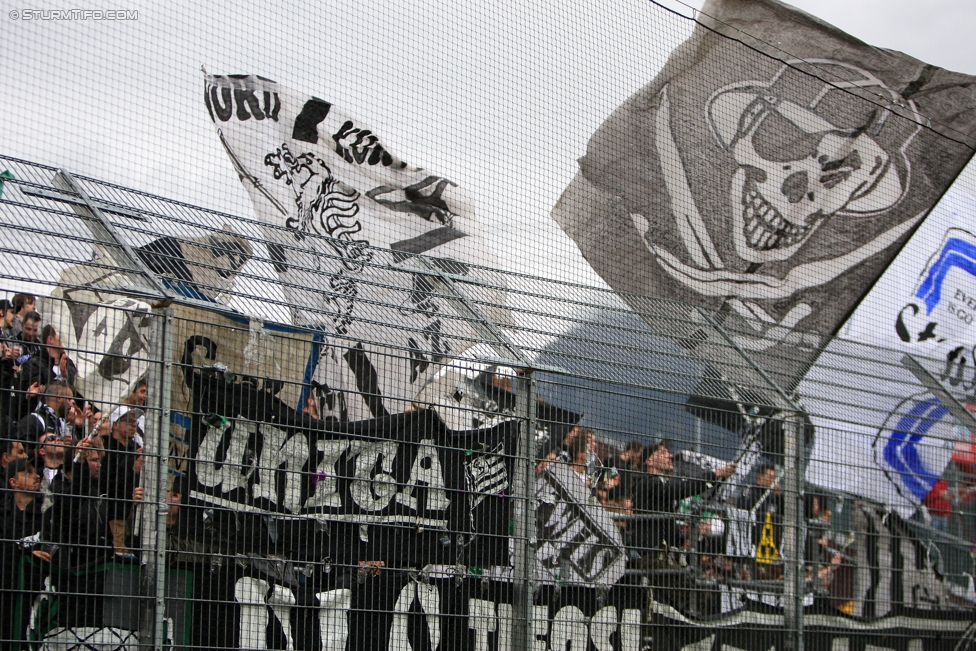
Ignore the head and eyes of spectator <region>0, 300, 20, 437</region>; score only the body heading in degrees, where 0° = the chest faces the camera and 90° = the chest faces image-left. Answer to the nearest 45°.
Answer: approximately 270°

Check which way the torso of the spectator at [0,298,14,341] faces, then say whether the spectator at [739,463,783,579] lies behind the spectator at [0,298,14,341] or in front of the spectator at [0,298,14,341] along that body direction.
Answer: in front
